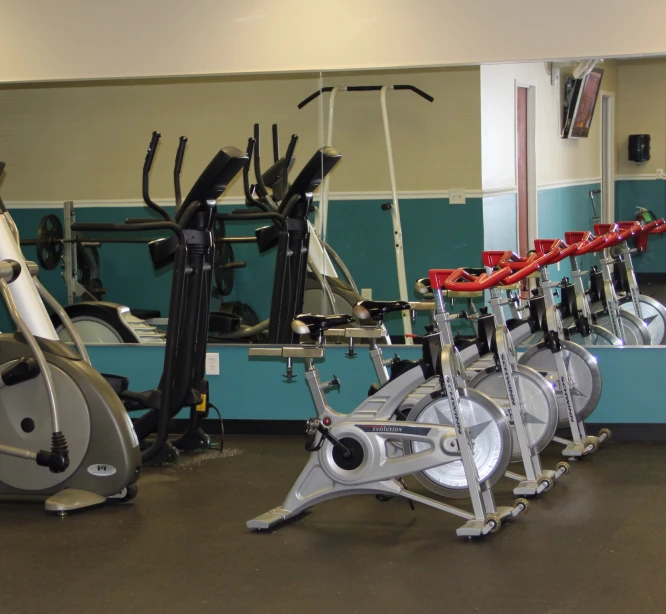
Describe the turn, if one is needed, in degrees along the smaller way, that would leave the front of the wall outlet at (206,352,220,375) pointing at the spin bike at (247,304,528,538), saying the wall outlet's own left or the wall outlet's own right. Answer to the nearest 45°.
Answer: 0° — it already faces it

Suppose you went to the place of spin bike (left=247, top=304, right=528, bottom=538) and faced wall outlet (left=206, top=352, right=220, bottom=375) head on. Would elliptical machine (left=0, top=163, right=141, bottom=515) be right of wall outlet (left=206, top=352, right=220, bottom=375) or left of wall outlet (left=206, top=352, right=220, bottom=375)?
left

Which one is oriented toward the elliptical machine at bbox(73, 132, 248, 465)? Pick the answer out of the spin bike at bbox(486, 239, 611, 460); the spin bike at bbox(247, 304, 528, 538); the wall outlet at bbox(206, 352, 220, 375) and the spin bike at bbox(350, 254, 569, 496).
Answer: the wall outlet

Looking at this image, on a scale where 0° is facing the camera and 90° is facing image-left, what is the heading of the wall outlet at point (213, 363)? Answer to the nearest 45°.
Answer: approximately 0°

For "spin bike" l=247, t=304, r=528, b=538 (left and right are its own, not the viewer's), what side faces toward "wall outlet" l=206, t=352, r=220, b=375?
back

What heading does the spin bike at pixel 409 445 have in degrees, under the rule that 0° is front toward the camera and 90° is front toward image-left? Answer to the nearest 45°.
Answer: approximately 315°

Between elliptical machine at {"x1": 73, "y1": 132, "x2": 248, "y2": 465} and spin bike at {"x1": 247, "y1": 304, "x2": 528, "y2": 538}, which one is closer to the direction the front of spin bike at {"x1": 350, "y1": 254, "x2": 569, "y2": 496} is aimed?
the spin bike

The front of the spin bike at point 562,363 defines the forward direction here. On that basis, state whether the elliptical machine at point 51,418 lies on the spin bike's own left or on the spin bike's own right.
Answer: on the spin bike's own right

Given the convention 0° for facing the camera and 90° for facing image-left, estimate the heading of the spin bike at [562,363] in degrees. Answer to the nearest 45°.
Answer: approximately 315°

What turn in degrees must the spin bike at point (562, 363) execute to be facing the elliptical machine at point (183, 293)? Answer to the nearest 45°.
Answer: approximately 135° to its right
